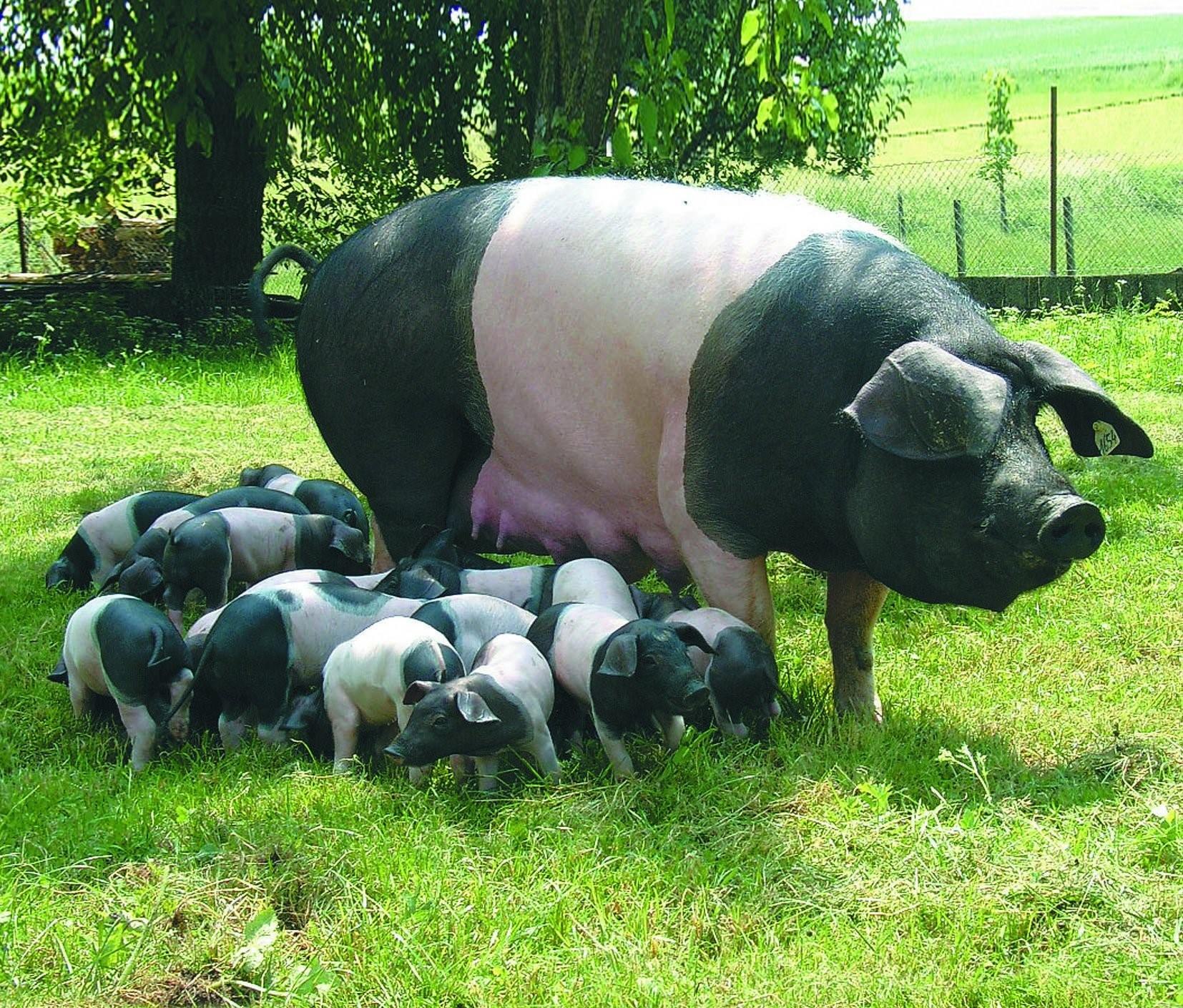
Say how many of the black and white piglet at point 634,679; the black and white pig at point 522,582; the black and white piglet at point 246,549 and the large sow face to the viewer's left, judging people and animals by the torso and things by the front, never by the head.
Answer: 1

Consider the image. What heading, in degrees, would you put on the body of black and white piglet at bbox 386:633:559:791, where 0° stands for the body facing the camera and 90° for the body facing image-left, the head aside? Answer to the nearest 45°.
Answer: approximately 45°

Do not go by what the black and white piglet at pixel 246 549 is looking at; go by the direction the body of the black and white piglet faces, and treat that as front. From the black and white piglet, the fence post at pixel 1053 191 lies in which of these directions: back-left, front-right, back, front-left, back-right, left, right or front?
front-left

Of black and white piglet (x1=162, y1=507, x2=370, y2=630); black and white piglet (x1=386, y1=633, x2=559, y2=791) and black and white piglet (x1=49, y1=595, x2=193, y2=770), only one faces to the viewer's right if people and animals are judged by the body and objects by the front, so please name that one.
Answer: black and white piglet (x1=162, y1=507, x2=370, y2=630)

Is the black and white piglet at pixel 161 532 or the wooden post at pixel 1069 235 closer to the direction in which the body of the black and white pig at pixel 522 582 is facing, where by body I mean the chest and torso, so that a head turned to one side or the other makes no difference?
the black and white piglet

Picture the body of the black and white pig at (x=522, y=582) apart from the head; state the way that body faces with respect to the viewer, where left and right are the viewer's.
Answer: facing to the left of the viewer

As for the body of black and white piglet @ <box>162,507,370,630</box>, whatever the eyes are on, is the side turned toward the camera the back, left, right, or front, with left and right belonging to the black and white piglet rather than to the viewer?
right

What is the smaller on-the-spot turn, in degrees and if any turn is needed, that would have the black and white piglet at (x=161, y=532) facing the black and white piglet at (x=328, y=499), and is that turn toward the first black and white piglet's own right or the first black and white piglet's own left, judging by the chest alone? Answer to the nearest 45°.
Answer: approximately 180°
